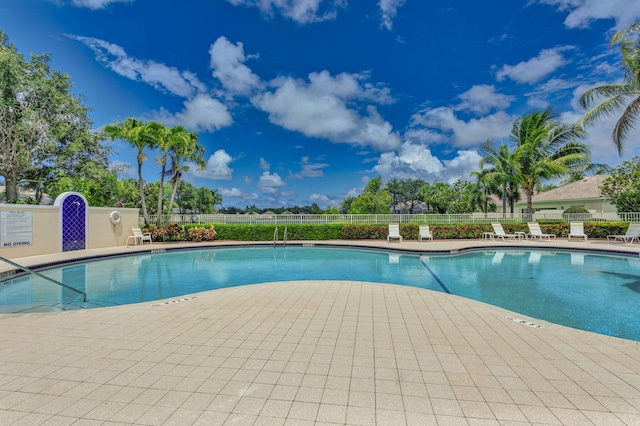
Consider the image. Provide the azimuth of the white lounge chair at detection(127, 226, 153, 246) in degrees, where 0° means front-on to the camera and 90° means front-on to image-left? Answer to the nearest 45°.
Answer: approximately 315°

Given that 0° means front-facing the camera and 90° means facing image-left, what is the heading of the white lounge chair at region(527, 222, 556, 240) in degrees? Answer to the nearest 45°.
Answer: approximately 315°

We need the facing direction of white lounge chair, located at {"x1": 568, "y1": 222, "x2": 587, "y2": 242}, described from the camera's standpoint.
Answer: facing the viewer

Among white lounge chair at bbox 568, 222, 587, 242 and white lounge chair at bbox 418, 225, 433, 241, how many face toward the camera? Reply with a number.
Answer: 2

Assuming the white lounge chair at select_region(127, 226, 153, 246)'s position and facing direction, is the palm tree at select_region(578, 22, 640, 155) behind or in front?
in front

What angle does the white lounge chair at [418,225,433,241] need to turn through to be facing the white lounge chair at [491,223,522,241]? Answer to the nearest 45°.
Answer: approximately 90° to its left

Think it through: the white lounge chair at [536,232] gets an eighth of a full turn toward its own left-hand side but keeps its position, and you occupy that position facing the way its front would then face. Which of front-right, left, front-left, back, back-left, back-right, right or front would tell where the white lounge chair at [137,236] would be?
back-right

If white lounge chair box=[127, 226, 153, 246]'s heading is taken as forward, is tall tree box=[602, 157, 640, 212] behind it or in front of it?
in front

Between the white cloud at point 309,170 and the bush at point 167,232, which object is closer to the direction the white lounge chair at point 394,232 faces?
the bush

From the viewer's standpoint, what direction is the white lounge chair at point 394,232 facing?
toward the camera
